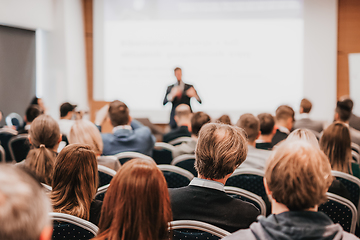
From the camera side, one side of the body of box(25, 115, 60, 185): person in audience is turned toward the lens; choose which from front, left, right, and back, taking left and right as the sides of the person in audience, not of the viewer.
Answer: back

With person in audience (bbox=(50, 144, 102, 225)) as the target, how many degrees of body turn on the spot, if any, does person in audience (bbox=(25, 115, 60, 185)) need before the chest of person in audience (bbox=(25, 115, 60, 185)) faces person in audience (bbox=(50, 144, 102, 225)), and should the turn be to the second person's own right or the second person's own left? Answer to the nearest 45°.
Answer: approximately 180°

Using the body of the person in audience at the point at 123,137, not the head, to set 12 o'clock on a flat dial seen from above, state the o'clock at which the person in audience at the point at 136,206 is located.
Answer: the person in audience at the point at 136,206 is roughly at 6 o'clock from the person in audience at the point at 123,137.

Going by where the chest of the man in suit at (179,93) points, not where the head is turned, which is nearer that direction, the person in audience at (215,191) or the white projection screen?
the person in audience

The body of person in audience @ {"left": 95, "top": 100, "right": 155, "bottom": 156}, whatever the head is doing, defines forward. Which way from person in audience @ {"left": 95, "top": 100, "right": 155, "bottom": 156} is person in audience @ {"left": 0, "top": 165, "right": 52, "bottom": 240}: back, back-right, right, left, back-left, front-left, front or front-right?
back

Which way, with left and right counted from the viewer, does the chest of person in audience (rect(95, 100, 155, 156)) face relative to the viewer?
facing away from the viewer

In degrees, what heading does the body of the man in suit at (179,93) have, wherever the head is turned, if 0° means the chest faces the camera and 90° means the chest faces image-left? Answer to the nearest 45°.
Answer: approximately 0°

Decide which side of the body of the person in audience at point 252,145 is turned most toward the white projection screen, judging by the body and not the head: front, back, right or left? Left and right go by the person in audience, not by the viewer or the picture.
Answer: front

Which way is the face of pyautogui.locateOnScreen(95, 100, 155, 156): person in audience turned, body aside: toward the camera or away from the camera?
away from the camera

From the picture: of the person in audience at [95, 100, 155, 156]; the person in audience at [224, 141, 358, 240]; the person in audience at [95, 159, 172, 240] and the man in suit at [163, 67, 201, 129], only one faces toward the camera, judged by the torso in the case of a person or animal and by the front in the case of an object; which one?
the man in suit

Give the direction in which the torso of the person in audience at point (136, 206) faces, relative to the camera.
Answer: away from the camera

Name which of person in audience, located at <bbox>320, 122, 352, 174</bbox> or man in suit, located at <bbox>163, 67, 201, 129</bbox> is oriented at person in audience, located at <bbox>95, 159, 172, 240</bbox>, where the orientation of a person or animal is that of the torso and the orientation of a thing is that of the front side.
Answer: the man in suit

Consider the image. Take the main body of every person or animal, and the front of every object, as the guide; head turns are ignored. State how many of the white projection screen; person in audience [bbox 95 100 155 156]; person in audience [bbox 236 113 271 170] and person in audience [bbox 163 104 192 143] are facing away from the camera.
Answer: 3

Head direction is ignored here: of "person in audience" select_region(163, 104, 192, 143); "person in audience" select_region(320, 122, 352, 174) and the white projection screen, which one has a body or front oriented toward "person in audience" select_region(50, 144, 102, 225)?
the white projection screen

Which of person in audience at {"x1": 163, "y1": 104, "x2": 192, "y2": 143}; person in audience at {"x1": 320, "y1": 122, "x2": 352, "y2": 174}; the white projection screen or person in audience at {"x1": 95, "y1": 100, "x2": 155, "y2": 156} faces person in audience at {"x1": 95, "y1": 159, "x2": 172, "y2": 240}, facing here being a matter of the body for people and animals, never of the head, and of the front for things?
the white projection screen
